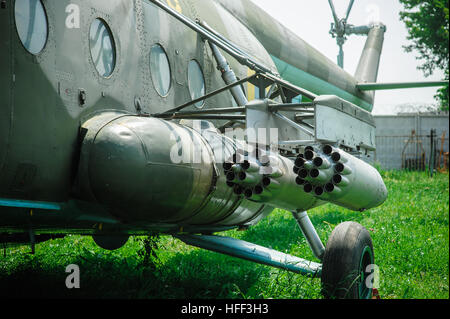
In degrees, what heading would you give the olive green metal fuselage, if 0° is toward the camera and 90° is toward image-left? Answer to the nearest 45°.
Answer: approximately 45°

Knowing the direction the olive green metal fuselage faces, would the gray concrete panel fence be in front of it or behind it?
behind
